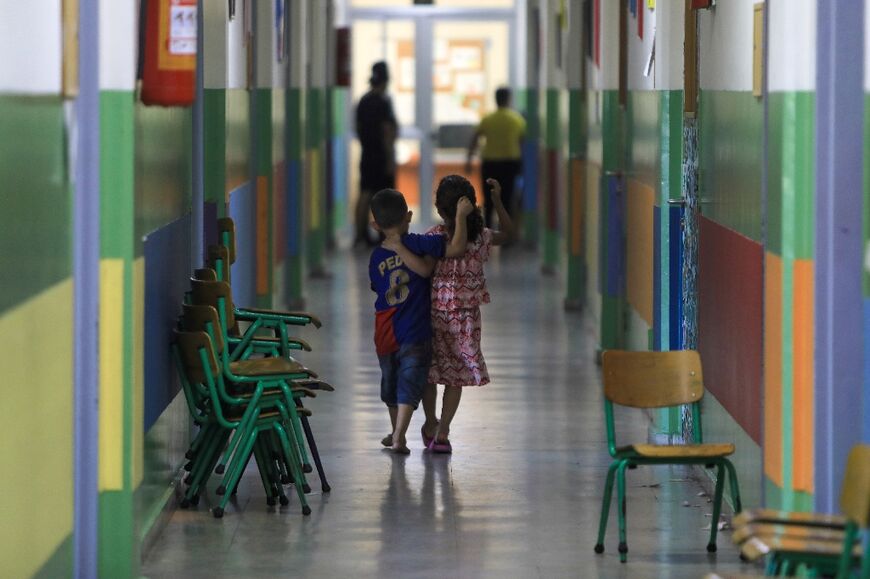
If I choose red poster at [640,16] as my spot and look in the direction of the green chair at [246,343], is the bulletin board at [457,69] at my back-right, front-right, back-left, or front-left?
back-right

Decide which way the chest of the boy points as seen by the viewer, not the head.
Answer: away from the camera

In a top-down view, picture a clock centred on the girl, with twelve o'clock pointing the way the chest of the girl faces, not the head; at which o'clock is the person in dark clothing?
The person in dark clothing is roughly at 12 o'clock from the girl.

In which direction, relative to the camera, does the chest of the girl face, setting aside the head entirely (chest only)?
away from the camera

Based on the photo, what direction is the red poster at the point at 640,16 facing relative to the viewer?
to the viewer's left

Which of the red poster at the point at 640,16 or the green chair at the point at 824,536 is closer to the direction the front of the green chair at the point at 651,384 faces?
the green chair

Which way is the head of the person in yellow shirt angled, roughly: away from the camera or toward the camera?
away from the camera

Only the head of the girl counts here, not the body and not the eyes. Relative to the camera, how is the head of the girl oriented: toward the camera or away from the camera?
away from the camera

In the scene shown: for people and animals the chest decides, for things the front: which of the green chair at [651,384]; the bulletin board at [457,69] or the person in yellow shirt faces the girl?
the bulletin board

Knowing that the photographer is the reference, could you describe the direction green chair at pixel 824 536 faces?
facing to the left of the viewer
